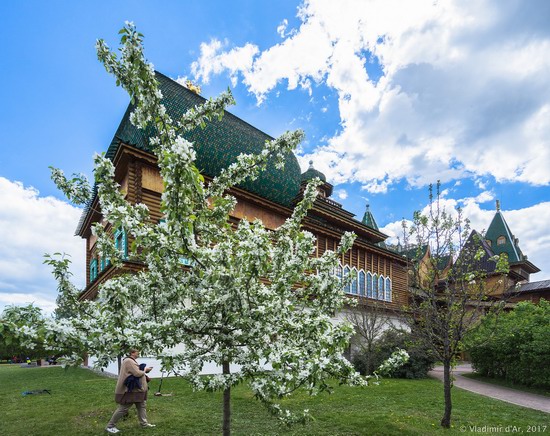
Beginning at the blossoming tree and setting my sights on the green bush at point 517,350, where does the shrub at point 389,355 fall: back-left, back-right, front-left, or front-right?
front-left

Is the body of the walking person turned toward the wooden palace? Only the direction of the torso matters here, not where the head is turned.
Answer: no

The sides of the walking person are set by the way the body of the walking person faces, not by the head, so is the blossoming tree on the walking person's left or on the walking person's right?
on the walking person's right

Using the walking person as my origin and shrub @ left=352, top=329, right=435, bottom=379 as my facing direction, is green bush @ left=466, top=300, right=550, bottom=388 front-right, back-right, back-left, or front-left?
front-right
